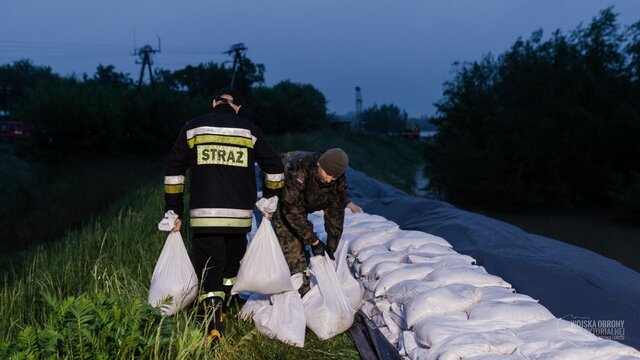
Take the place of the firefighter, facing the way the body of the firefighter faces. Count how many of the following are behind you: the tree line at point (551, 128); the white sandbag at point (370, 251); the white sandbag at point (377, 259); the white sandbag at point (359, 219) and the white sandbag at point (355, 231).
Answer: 0

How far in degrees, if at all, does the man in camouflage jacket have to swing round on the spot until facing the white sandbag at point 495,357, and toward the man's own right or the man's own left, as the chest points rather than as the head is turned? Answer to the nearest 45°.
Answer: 0° — they already face it

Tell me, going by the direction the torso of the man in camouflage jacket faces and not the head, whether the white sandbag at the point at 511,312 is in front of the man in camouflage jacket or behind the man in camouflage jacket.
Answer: in front

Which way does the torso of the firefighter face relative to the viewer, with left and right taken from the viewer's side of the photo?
facing away from the viewer

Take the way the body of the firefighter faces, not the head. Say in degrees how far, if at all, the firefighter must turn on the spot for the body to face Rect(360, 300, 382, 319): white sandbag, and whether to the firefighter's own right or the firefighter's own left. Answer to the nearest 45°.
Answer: approximately 45° to the firefighter's own right

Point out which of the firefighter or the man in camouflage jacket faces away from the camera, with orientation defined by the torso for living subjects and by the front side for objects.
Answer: the firefighter

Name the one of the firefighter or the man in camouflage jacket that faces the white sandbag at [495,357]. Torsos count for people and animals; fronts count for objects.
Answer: the man in camouflage jacket

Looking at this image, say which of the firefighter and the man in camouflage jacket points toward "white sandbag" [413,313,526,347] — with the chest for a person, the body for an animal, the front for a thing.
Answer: the man in camouflage jacket

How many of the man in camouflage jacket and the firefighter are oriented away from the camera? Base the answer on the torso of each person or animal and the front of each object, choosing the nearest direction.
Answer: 1

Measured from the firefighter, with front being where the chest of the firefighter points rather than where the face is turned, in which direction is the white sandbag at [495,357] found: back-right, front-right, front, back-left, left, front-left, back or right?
back-right

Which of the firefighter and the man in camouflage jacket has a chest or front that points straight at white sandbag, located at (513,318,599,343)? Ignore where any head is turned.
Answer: the man in camouflage jacket

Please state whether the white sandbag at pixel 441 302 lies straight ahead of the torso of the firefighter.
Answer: no

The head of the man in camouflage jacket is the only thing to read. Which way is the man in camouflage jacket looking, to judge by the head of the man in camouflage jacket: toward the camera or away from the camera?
toward the camera

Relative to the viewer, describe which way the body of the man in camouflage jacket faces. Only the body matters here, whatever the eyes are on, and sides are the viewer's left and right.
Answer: facing the viewer and to the right of the viewer

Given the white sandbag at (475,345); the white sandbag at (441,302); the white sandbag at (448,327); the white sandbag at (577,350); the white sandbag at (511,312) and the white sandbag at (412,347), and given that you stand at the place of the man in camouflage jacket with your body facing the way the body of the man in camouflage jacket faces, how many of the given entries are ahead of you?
6

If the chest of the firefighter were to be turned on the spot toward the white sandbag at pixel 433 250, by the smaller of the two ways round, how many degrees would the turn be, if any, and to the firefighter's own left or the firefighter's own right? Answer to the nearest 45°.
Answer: approximately 45° to the firefighter's own right
